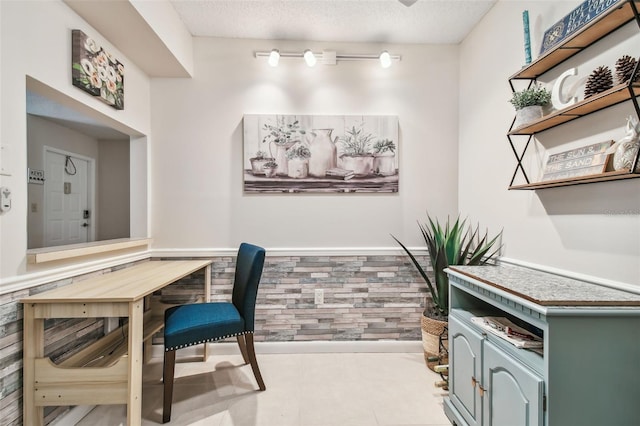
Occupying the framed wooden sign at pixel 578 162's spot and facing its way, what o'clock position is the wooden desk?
The wooden desk is roughly at 12 o'clock from the framed wooden sign.

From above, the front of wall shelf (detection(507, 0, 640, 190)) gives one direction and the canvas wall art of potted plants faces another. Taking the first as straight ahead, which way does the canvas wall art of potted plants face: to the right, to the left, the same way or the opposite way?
to the left

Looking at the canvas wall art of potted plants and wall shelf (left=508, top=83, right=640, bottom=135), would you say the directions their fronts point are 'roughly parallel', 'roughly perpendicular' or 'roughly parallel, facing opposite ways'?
roughly perpendicular

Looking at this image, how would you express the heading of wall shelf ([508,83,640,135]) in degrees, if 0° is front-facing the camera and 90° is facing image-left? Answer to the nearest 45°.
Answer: approximately 45°

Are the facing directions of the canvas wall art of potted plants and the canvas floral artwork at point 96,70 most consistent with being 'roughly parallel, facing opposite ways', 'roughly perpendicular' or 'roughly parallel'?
roughly perpendicular
